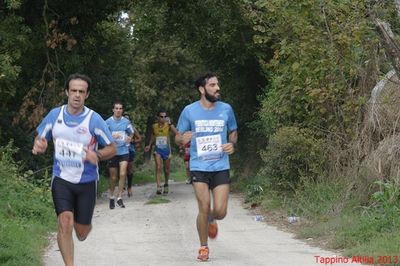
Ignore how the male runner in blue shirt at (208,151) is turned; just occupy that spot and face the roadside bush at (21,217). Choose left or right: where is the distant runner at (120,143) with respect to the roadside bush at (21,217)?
right

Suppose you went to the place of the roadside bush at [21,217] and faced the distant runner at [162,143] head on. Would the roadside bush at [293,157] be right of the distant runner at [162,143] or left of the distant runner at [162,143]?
right

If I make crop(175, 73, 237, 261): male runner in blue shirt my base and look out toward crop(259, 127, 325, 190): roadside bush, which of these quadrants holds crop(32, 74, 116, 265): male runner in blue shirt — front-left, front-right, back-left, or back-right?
back-left

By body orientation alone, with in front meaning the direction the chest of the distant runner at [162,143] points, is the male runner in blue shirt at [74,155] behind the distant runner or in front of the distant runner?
in front

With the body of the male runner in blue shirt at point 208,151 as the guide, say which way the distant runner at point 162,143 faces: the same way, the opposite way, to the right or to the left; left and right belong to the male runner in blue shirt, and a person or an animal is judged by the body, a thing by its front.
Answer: the same way

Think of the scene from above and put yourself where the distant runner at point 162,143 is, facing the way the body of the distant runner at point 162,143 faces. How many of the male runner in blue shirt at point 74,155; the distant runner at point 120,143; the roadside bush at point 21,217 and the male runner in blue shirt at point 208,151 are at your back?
0

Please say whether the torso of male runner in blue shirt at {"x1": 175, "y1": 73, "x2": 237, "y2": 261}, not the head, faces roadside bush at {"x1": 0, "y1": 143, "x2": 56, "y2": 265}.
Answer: no

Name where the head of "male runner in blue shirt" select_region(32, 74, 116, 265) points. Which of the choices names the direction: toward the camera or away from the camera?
toward the camera

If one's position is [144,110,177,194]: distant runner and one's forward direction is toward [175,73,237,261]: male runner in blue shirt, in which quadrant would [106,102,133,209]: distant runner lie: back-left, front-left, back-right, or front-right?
front-right

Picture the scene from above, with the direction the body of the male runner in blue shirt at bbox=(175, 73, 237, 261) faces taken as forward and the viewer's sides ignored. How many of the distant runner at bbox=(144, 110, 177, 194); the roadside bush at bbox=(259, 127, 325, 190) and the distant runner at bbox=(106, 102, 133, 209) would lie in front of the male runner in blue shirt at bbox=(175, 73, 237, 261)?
0

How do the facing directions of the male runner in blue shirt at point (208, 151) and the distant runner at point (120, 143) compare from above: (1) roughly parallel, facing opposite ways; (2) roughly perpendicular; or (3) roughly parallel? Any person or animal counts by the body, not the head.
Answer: roughly parallel

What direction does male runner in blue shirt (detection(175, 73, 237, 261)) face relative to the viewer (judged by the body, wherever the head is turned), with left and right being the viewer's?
facing the viewer

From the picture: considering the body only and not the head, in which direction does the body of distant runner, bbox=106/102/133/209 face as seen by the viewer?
toward the camera

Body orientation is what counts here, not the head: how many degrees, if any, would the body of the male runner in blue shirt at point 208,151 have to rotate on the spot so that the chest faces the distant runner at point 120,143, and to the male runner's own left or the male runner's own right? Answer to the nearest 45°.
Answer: approximately 180°

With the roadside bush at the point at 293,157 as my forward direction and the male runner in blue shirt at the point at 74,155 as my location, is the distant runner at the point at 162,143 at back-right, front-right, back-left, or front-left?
front-left

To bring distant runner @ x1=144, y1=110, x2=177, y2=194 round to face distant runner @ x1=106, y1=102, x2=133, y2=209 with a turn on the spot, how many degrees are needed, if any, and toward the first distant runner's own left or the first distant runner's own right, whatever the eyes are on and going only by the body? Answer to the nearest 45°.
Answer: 0° — they already face them

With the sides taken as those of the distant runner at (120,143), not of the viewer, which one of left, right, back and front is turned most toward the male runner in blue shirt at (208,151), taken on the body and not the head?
front

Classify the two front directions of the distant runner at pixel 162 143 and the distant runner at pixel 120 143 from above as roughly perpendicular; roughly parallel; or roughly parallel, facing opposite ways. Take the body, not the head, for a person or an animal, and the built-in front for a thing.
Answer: roughly parallel

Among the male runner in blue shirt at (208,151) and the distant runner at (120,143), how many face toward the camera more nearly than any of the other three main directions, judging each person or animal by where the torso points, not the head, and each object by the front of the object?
2
